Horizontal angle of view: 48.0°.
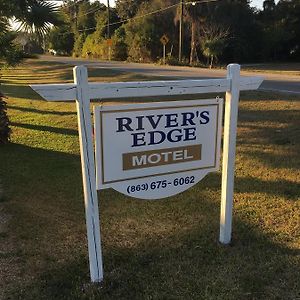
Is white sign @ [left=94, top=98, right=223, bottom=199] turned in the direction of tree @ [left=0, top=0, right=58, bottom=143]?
no

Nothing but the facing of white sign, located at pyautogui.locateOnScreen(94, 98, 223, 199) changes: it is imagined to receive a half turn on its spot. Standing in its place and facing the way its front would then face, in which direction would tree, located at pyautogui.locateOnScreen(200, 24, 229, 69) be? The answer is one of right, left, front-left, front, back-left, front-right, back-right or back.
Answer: front-right

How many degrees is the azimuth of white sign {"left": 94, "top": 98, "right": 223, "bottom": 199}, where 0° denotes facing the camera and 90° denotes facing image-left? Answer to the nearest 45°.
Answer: approximately 315°
